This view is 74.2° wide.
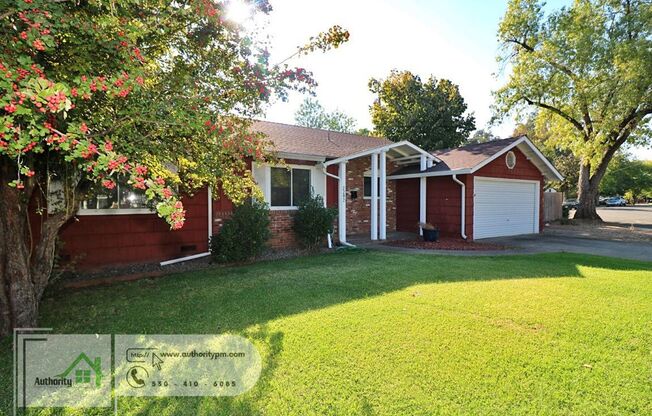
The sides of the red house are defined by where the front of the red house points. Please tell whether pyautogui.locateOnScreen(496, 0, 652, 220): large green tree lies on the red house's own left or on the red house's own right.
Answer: on the red house's own left

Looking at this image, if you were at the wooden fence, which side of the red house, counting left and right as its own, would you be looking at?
left

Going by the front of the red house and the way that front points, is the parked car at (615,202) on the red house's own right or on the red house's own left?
on the red house's own left

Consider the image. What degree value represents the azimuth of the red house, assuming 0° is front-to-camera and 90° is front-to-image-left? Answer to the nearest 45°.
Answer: approximately 315°
